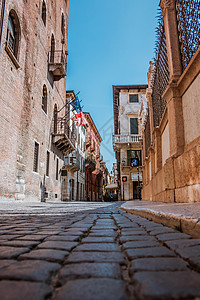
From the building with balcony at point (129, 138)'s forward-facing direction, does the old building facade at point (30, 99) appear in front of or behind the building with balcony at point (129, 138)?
in front

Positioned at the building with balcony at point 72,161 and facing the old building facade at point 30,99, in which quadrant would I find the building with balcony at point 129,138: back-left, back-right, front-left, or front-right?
back-left

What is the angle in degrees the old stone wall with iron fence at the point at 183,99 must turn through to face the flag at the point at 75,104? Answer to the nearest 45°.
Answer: approximately 45° to its right

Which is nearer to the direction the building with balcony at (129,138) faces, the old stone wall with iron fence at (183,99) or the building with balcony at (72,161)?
the old stone wall with iron fence

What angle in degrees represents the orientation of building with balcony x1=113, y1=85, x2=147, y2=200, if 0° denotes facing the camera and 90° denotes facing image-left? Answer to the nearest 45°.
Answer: approximately 0°

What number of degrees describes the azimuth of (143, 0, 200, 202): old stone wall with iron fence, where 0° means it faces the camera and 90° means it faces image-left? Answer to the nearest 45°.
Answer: approximately 90°

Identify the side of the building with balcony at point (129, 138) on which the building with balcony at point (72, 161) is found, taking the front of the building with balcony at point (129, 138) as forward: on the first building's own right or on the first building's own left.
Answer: on the first building's own right

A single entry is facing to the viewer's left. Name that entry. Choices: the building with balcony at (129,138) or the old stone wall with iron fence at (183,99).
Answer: the old stone wall with iron fence

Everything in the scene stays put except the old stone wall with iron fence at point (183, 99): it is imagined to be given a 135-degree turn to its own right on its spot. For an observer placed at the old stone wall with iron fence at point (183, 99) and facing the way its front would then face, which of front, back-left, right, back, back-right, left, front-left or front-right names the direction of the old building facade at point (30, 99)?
left

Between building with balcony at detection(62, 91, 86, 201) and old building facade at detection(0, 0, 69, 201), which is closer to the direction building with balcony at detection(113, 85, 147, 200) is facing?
the old building facade

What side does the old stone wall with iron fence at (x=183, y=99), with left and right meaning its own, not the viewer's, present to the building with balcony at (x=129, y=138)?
right

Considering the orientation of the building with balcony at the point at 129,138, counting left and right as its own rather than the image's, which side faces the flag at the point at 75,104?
front

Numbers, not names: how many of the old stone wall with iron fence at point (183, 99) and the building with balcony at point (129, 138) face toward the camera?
1

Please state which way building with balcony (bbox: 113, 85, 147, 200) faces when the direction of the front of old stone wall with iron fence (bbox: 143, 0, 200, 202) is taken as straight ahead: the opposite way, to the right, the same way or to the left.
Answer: to the left

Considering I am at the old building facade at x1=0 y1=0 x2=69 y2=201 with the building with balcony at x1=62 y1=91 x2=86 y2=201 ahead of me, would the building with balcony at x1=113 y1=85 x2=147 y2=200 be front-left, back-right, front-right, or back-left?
front-right

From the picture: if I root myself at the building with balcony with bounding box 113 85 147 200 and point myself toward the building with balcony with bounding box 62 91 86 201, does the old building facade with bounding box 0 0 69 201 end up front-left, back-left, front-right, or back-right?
front-left

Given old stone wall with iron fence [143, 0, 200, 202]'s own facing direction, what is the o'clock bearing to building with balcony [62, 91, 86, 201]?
The building with balcony is roughly at 2 o'clock from the old stone wall with iron fence.
